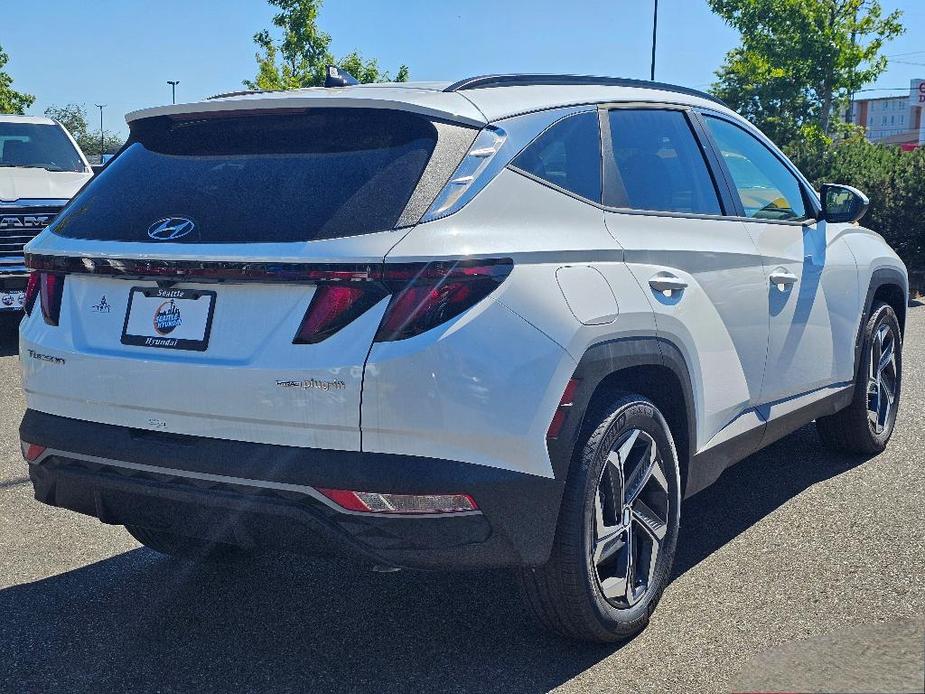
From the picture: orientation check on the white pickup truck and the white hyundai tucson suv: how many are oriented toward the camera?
1

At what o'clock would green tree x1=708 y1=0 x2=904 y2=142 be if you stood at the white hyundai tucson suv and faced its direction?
The green tree is roughly at 11 o'clock from the white hyundai tucson suv.

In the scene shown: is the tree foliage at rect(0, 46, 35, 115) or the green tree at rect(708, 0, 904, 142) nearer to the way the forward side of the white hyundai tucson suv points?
the green tree

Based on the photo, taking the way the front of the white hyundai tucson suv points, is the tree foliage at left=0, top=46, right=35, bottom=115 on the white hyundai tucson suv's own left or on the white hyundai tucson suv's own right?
on the white hyundai tucson suv's own left

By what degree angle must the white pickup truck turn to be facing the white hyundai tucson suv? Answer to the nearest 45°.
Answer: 0° — it already faces it

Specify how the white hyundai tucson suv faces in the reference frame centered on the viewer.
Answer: facing away from the viewer and to the right of the viewer

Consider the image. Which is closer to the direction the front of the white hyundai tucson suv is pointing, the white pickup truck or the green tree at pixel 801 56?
the green tree

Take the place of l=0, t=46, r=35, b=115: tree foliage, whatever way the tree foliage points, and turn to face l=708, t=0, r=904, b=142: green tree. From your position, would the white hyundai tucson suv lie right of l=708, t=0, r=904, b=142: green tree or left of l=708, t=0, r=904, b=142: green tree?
right

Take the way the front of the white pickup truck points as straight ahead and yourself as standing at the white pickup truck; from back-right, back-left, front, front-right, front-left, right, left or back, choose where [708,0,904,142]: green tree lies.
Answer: back-left

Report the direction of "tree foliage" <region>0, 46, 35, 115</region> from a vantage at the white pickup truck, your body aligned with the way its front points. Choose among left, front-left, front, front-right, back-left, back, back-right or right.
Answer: back

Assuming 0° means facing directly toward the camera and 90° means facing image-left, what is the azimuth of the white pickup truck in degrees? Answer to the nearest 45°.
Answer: approximately 0°
